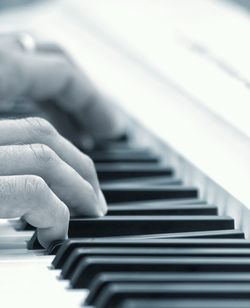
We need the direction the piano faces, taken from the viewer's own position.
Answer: facing to the left of the viewer
